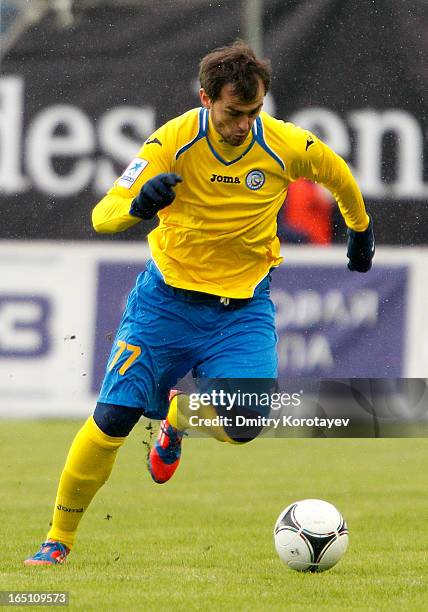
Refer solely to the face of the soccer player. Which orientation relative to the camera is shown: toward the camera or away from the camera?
toward the camera

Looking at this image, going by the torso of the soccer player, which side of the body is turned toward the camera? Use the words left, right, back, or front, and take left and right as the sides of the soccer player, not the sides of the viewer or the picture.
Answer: front
